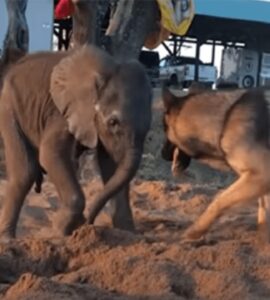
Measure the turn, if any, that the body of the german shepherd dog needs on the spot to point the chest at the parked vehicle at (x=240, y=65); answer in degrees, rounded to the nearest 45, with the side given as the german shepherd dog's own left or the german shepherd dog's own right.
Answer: approximately 90° to the german shepherd dog's own right

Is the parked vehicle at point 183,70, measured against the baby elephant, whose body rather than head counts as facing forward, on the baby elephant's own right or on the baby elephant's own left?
on the baby elephant's own left

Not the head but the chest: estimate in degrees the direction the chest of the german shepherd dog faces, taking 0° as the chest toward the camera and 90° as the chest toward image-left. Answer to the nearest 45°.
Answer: approximately 90°

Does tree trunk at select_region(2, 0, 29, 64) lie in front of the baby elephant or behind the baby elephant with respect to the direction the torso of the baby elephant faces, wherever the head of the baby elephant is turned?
behind

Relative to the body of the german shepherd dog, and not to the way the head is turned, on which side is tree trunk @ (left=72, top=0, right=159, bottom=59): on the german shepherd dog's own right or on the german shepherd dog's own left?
on the german shepherd dog's own right

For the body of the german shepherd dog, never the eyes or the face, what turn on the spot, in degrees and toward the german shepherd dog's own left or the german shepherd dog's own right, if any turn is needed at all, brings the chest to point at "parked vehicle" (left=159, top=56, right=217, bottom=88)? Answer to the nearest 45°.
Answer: approximately 90° to the german shepherd dog's own right

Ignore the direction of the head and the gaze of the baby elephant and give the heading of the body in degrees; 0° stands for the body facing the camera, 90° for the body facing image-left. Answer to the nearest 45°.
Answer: approximately 315°

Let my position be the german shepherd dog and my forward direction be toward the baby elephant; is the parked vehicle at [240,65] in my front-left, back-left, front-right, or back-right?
back-right

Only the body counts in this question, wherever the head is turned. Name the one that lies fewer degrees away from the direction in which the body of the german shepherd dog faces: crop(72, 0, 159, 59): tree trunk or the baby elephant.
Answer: the baby elephant

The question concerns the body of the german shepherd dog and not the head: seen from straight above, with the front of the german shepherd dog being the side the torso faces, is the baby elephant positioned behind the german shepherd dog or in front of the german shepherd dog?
in front

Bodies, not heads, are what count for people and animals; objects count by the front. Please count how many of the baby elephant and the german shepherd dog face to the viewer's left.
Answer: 1
